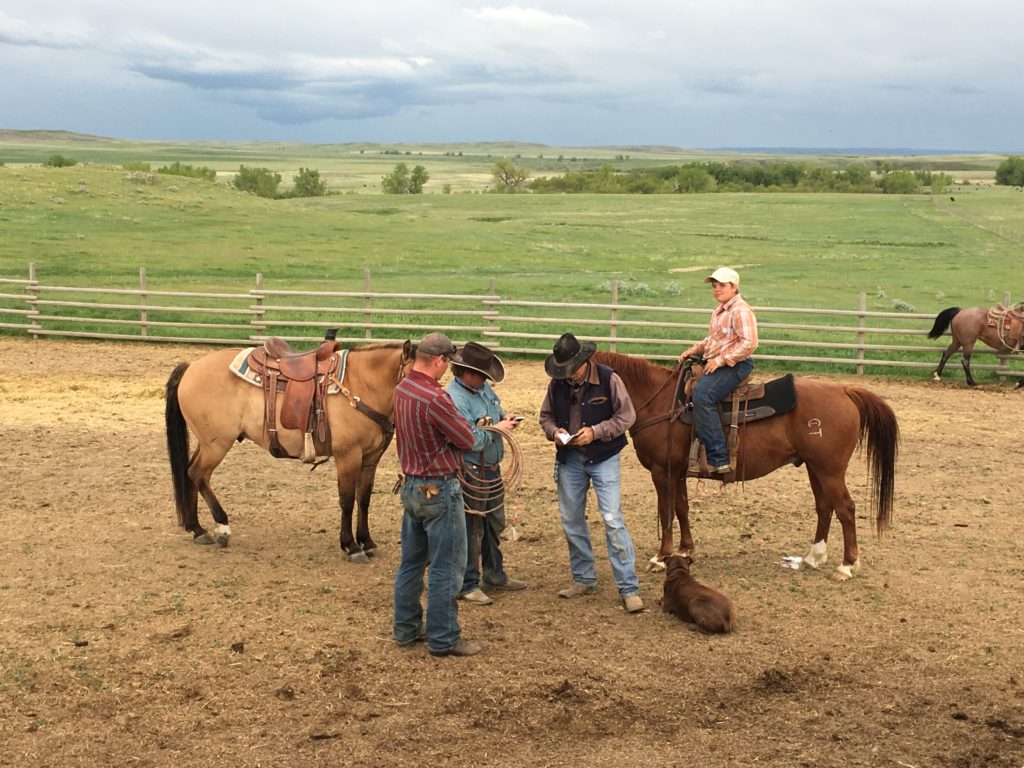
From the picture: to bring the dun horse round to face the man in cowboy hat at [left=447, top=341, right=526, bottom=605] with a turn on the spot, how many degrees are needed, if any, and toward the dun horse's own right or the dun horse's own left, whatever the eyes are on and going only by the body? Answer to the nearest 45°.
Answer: approximately 45° to the dun horse's own right

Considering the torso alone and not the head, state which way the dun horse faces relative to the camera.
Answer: to the viewer's right

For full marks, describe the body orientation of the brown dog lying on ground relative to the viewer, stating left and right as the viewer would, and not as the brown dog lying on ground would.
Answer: facing away from the viewer and to the left of the viewer

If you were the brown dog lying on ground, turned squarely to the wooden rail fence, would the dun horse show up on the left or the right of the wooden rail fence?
left

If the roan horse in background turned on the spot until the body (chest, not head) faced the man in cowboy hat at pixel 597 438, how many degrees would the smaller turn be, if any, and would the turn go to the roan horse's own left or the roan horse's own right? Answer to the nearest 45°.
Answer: approximately 90° to the roan horse's own right

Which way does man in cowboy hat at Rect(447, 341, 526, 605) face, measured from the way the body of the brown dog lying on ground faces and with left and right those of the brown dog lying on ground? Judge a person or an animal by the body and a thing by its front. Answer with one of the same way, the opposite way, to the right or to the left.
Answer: the opposite way

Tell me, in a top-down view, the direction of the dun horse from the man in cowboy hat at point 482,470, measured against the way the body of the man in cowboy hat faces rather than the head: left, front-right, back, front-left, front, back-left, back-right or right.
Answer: back

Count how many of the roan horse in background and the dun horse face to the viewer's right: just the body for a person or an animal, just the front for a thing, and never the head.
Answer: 2

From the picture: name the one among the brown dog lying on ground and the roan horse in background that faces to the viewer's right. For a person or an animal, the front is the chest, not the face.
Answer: the roan horse in background

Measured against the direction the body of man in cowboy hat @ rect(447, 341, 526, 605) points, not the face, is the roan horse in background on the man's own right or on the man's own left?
on the man's own left

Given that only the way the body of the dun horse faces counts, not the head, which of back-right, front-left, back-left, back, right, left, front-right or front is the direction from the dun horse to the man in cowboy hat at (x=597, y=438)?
front-right

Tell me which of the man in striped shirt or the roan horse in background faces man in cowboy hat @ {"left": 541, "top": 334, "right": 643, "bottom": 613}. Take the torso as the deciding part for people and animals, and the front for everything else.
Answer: the man in striped shirt

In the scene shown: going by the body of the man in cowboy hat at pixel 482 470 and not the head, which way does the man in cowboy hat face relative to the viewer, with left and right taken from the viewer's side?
facing the viewer and to the right of the viewer

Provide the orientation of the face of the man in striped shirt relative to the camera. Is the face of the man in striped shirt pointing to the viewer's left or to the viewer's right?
to the viewer's right

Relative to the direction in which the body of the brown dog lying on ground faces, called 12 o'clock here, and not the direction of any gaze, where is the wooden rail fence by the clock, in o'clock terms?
The wooden rail fence is roughly at 1 o'clock from the brown dog lying on ground.

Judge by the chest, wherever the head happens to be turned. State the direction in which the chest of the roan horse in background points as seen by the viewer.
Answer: to the viewer's right

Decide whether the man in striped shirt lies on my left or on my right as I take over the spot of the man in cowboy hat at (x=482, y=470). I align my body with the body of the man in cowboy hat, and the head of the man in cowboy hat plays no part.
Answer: on my right

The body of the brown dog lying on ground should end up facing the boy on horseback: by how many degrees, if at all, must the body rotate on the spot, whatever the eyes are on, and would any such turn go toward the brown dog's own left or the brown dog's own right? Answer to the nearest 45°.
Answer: approximately 45° to the brown dog's own right
